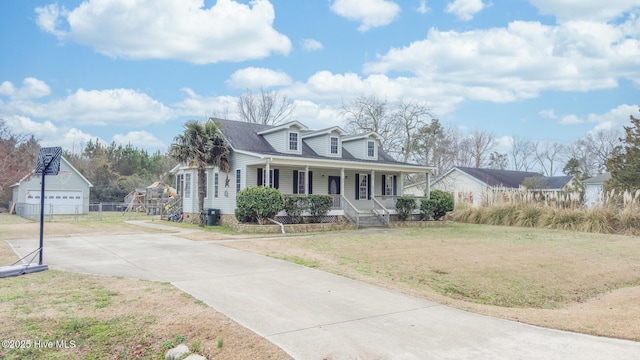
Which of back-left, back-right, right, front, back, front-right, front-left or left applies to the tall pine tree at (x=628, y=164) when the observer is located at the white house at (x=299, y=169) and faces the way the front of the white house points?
front-left

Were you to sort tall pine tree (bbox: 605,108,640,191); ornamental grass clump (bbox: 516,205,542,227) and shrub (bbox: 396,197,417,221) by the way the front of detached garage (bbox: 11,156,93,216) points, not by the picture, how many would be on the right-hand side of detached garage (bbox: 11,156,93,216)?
0

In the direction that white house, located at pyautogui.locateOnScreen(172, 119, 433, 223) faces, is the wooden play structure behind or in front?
behind

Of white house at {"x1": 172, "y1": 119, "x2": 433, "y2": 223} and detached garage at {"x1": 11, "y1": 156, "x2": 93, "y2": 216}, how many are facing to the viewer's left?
0

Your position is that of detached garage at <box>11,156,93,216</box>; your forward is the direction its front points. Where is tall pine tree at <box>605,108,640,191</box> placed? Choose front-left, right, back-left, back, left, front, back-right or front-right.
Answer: front-left

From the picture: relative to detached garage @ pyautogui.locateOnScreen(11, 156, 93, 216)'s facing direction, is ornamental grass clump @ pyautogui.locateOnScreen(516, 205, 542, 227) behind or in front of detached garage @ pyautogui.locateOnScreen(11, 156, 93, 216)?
in front

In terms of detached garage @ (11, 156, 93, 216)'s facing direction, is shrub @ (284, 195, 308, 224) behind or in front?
in front

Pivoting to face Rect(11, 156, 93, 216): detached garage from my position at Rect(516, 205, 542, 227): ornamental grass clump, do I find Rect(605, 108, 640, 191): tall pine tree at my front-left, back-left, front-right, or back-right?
back-right

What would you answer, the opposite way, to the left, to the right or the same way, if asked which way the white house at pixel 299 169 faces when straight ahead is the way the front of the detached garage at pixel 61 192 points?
the same way

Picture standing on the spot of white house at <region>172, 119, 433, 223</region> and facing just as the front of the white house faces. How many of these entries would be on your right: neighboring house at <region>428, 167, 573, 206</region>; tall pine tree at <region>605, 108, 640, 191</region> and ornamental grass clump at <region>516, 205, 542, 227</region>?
0

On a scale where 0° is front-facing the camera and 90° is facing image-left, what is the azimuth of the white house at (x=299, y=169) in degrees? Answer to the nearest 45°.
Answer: approximately 315°

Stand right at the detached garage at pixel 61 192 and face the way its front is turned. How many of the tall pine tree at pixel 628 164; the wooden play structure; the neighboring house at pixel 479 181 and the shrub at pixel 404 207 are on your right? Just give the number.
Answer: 0

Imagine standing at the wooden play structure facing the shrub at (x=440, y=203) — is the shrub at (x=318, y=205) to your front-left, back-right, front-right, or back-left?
front-right

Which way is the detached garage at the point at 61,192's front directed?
toward the camera
